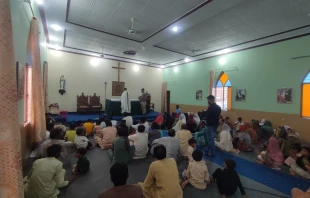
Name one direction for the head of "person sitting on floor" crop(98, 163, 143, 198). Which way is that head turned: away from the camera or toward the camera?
away from the camera

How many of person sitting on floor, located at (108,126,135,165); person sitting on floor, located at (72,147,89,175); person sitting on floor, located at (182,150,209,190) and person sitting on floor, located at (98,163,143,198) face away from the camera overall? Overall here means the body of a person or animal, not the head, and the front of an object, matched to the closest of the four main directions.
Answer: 3

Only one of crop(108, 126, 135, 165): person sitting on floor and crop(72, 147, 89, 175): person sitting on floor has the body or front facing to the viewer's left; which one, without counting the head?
crop(72, 147, 89, 175): person sitting on floor

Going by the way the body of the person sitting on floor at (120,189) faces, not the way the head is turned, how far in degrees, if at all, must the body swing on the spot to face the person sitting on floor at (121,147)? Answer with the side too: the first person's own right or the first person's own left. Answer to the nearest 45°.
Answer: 0° — they already face them

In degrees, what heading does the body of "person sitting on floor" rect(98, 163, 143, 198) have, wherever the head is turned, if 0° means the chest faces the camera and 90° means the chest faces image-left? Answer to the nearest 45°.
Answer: approximately 180°

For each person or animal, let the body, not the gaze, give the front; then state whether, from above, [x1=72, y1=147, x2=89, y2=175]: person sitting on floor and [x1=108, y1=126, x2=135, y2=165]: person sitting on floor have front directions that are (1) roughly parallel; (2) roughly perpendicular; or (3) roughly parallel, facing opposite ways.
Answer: roughly perpendicular

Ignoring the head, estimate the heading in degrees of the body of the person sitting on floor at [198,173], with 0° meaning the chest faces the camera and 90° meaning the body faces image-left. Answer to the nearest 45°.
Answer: approximately 180°

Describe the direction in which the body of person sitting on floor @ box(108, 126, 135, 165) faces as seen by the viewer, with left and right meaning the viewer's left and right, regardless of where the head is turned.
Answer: facing away from the viewer

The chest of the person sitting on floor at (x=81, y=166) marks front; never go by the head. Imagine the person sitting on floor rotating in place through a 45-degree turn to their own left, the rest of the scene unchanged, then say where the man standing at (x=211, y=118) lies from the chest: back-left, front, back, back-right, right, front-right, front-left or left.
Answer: back-left
